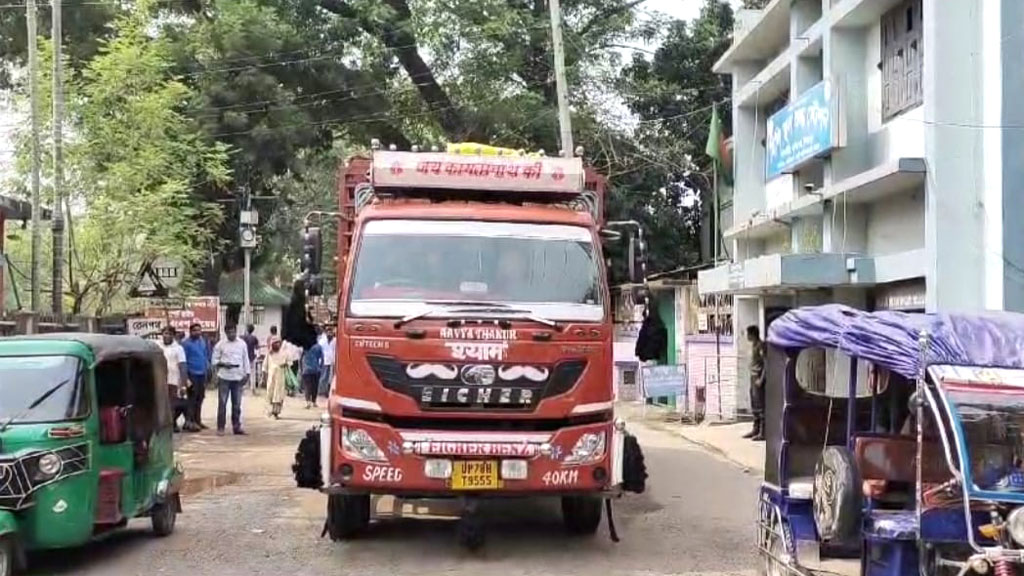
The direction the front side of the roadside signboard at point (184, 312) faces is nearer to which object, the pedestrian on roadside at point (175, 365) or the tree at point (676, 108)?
the pedestrian on roadside

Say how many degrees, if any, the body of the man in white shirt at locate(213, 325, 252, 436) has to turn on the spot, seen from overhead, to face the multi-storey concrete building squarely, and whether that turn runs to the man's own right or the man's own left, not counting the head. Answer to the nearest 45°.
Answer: approximately 45° to the man's own left

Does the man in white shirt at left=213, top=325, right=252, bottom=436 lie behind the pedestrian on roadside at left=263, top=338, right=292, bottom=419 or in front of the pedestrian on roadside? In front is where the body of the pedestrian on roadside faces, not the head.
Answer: in front

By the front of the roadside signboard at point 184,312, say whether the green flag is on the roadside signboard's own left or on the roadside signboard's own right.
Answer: on the roadside signboard's own left

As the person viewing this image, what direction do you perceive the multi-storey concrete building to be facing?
facing the viewer and to the left of the viewer

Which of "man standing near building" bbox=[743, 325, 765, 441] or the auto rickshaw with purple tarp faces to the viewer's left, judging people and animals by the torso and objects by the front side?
the man standing near building

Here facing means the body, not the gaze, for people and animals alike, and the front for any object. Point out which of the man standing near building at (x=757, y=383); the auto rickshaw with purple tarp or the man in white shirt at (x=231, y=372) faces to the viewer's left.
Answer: the man standing near building

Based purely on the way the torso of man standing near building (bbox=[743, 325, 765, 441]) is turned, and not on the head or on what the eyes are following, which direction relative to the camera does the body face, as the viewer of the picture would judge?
to the viewer's left

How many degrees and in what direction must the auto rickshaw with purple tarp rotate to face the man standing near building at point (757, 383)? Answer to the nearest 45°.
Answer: approximately 135° to its left

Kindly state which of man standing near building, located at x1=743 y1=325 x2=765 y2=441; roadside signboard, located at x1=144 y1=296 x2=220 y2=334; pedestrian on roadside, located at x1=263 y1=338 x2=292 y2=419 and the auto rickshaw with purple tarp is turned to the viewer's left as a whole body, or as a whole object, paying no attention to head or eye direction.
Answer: the man standing near building

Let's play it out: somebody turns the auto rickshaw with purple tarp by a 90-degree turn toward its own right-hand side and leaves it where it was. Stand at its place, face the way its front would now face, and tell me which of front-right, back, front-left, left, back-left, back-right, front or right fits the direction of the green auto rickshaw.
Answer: front-right
